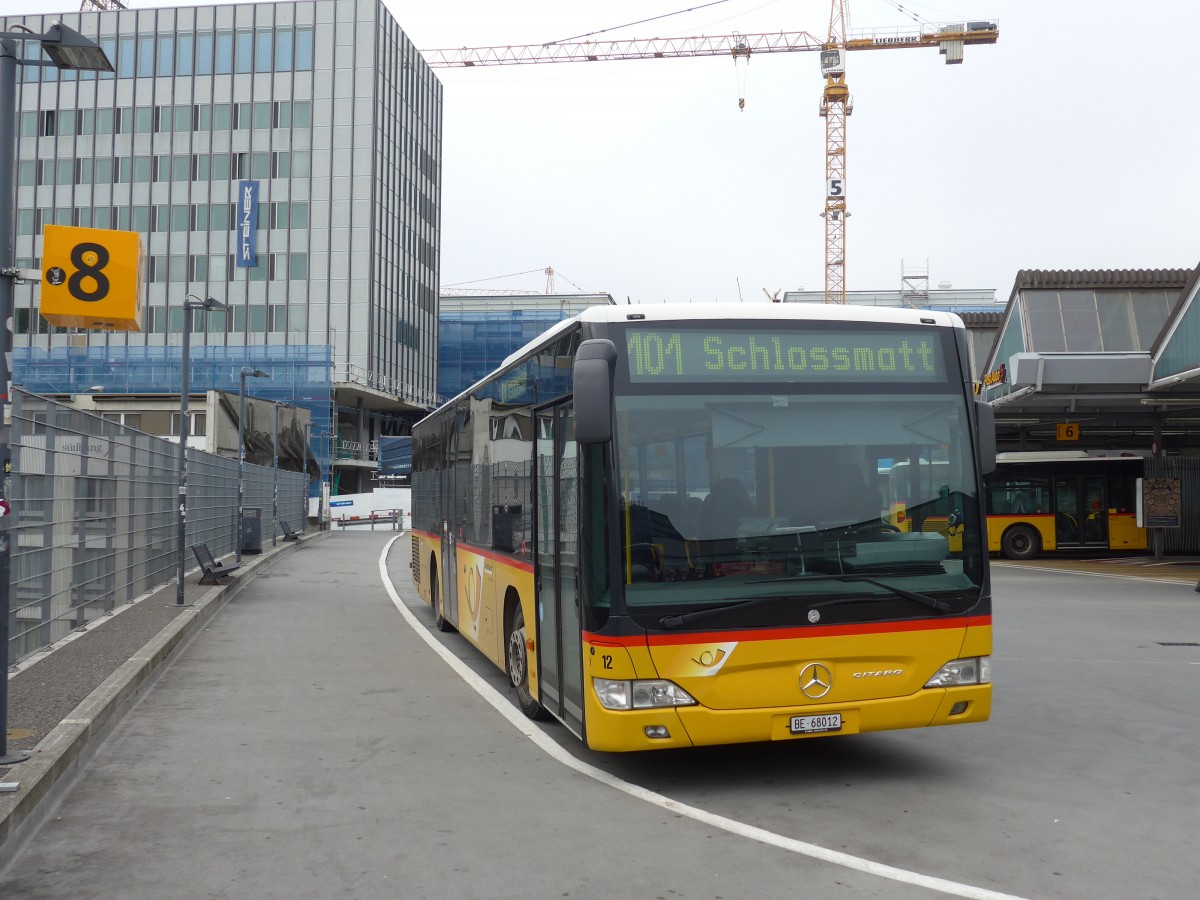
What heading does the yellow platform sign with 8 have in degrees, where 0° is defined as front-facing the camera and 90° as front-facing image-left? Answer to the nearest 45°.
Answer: approximately 0°

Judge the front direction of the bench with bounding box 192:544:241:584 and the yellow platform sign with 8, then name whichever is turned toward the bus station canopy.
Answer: the bench

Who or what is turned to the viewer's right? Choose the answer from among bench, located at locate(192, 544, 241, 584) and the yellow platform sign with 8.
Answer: the bench

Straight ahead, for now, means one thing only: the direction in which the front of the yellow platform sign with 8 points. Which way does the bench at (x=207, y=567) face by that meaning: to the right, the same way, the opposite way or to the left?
to the left

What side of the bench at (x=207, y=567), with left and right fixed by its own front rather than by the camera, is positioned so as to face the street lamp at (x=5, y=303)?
right

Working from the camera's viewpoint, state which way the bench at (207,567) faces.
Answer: facing to the right of the viewer

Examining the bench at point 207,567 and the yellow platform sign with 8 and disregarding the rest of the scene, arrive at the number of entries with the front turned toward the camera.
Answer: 1

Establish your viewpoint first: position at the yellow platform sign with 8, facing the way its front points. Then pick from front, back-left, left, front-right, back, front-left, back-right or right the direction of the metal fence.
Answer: back

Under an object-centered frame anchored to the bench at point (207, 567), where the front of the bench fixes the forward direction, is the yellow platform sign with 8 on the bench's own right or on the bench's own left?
on the bench's own right
